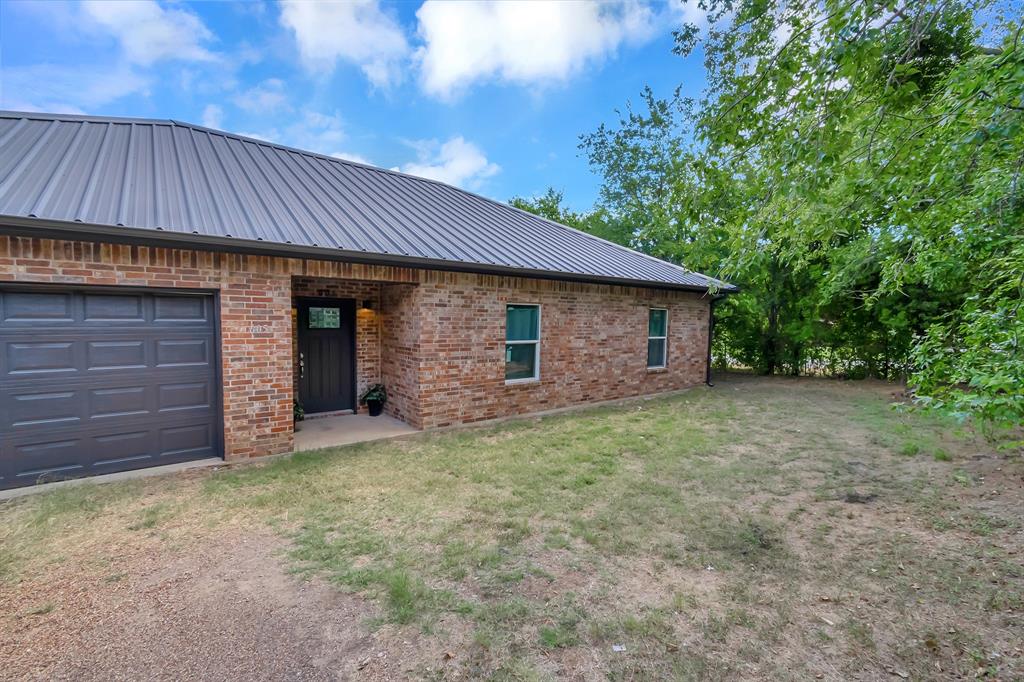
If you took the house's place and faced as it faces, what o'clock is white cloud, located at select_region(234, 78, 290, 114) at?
The white cloud is roughly at 7 o'clock from the house.

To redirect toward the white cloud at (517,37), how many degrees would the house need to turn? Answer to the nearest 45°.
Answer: approximately 90° to its left

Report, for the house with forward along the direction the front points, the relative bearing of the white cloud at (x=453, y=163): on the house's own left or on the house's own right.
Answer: on the house's own left

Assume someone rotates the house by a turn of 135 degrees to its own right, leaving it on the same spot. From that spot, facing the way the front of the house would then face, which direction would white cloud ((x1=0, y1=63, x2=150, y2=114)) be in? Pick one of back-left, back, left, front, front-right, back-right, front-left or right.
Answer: front-right

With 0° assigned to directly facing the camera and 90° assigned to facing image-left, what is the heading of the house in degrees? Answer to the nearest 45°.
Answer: approximately 315°

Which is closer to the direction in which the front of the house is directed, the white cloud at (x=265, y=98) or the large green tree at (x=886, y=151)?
the large green tree
